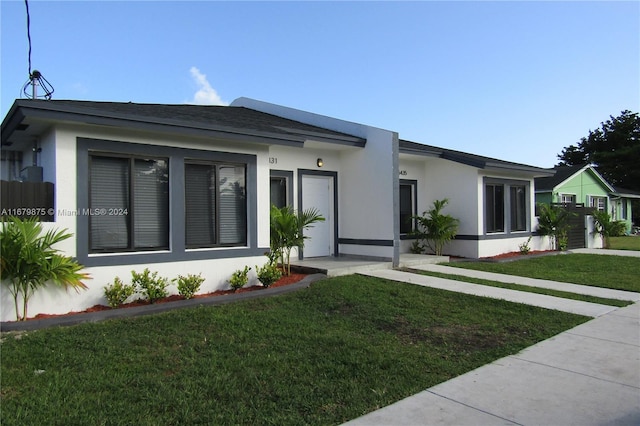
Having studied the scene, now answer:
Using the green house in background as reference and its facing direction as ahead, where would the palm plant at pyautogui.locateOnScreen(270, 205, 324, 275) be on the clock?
The palm plant is roughly at 2 o'clock from the green house in background.

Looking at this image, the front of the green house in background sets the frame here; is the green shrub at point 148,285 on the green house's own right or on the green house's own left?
on the green house's own right

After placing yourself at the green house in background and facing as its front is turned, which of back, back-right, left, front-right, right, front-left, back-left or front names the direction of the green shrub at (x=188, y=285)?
front-right

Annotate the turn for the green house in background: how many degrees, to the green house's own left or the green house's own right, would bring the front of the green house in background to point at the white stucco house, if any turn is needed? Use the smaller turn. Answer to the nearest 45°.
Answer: approximately 45° to the green house's own right

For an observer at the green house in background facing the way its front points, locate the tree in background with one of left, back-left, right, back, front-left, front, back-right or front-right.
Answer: back-left

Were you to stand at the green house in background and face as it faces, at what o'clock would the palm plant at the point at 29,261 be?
The palm plant is roughly at 2 o'clock from the green house in background.

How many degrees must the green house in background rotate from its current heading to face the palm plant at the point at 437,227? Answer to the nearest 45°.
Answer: approximately 45° to its right

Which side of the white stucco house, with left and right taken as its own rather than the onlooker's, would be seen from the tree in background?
left
